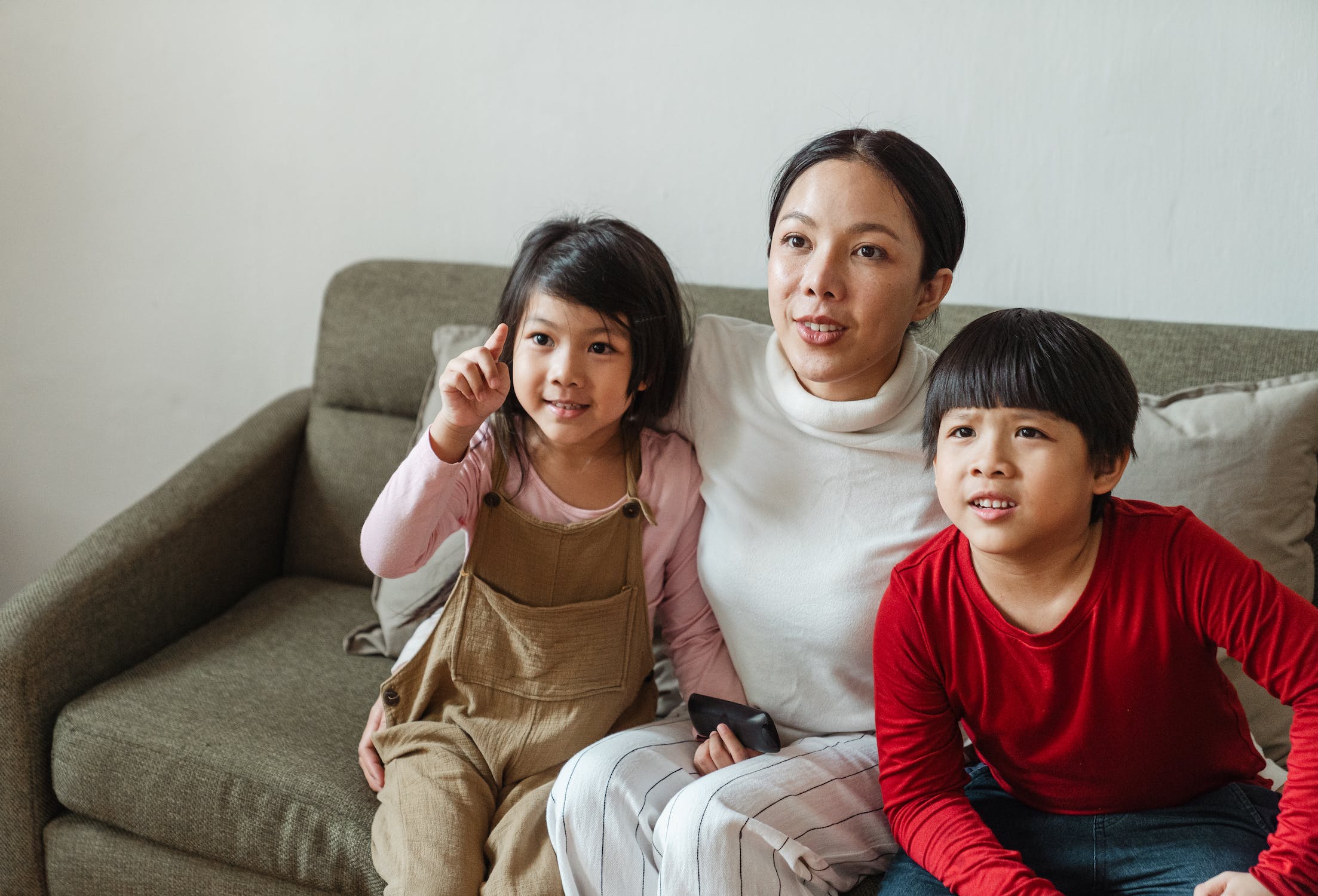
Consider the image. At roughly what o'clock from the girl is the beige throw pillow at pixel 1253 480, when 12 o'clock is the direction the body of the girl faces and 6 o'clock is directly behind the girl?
The beige throw pillow is roughly at 9 o'clock from the girl.

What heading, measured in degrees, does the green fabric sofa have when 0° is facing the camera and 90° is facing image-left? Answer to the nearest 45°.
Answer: approximately 45°

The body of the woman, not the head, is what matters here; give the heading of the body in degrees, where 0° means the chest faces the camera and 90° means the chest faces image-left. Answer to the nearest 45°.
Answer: approximately 45°
